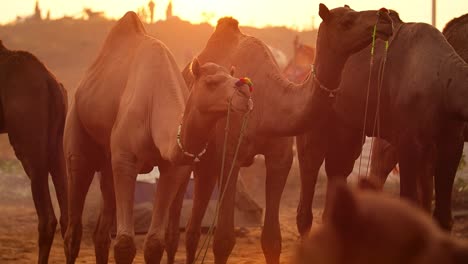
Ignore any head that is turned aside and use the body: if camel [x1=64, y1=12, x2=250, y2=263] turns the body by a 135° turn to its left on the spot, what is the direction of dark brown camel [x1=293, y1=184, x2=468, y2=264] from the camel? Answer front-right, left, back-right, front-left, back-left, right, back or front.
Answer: back

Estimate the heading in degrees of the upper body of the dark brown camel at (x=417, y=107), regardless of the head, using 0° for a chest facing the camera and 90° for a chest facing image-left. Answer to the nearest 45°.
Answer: approximately 135°

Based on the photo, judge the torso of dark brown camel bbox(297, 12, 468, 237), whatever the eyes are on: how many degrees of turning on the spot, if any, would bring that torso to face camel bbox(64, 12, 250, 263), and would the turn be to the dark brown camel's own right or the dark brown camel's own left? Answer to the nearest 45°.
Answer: approximately 45° to the dark brown camel's own left

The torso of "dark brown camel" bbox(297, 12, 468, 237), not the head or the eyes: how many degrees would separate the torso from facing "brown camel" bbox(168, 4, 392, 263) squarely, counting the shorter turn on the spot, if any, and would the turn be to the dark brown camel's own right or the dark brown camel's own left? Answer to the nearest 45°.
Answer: approximately 45° to the dark brown camel's own left

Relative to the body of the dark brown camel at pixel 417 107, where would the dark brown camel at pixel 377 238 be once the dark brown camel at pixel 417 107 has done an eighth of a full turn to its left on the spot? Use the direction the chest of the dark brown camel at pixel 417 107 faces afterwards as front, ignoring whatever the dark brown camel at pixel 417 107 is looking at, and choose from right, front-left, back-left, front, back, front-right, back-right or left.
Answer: left

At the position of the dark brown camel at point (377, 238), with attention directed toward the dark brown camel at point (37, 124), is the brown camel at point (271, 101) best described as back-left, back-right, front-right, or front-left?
front-right

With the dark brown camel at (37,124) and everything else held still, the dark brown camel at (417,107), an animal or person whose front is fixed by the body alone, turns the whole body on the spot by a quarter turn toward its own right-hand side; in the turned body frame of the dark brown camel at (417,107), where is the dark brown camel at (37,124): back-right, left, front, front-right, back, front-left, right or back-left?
back-left

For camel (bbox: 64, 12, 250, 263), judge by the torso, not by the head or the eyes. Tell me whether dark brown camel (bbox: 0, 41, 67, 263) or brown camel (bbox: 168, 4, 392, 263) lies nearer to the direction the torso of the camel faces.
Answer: the brown camel

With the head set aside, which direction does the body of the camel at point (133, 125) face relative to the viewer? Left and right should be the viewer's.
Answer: facing the viewer and to the right of the viewer

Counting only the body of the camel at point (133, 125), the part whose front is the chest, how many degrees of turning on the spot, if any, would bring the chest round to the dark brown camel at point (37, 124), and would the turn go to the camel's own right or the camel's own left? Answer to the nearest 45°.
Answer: approximately 180°
